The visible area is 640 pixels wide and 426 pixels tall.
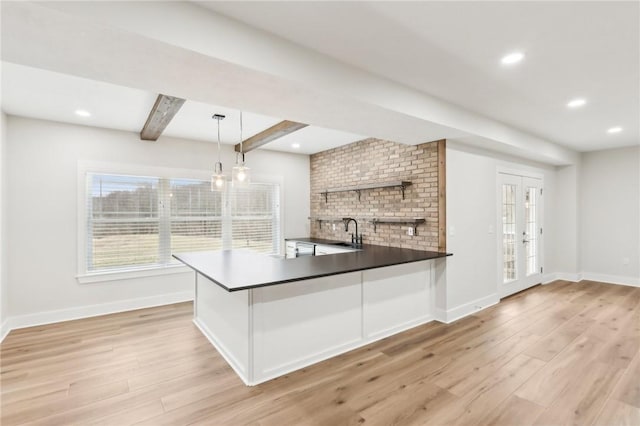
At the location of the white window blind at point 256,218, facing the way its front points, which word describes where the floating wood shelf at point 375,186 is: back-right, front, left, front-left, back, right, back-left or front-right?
front-left

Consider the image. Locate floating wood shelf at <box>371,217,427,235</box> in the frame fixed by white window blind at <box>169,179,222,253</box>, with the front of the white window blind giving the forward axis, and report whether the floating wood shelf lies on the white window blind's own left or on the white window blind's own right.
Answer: on the white window blind's own left

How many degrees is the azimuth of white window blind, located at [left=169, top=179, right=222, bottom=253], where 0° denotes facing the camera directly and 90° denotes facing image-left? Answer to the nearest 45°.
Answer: approximately 0°

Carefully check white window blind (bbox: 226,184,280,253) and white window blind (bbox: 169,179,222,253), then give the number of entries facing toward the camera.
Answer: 2

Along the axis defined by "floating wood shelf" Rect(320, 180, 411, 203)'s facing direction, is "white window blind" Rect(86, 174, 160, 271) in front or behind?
in front

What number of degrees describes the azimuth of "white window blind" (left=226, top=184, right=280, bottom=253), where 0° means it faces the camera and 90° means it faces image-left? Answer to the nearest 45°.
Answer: approximately 0°

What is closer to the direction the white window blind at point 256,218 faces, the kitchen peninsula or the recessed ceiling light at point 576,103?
the kitchen peninsula

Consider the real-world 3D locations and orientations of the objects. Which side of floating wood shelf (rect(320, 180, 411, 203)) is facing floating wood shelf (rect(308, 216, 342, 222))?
right

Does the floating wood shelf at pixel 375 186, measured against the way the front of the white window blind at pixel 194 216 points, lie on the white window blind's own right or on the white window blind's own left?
on the white window blind's own left
